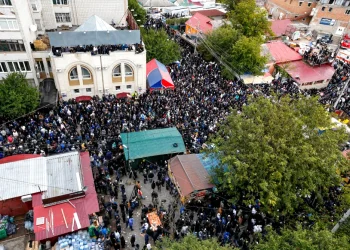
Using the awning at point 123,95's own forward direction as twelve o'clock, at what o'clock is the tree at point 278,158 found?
The tree is roughly at 11 o'clock from the awning.

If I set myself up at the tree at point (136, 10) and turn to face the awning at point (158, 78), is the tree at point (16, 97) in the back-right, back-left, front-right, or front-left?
front-right

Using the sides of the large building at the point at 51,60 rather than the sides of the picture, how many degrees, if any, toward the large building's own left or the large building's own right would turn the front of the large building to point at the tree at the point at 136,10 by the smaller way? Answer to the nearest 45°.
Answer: approximately 135° to the large building's own left

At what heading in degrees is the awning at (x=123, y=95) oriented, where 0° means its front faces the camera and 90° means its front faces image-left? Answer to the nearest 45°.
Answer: approximately 0°

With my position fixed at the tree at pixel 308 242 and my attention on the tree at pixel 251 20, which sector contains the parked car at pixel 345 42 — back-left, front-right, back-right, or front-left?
front-right

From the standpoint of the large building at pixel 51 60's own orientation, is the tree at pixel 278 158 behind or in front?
in front

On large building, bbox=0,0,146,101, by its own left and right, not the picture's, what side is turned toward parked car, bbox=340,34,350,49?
left

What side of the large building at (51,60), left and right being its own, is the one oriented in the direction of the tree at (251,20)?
left

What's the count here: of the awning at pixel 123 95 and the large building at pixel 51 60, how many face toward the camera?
2

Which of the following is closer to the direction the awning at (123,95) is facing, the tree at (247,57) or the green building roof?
the green building roof

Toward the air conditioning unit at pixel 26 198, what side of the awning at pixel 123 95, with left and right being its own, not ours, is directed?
front

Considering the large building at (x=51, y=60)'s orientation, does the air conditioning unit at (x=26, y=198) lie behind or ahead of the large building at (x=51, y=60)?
ahead

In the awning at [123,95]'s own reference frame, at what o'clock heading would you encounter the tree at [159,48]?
The tree is roughly at 7 o'clock from the awning.

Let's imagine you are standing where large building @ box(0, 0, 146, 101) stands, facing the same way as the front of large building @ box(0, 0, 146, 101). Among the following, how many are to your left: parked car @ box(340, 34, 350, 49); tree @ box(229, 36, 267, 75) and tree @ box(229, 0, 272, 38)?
3

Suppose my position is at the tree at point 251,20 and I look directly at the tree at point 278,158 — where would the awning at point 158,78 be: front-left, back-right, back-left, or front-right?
front-right
